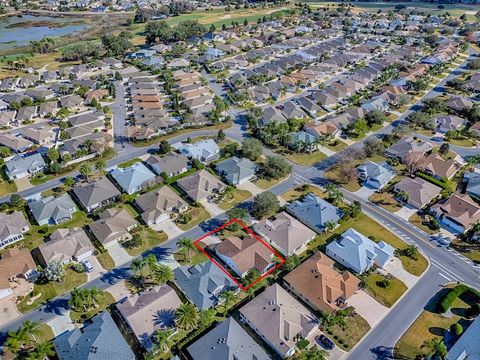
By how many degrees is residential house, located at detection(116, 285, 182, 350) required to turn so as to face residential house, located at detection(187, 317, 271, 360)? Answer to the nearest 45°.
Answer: approximately 180°

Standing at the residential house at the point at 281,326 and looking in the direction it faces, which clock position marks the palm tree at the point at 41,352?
The palm tree is roughly at 4 o'clock from the residential house.

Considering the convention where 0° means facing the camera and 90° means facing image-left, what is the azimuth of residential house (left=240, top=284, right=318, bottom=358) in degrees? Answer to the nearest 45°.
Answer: approximately 315°

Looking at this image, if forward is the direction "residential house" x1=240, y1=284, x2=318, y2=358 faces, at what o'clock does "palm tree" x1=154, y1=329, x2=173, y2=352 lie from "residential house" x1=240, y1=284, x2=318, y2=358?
The palm tree is roughly at 4 o'clock from the residential house.

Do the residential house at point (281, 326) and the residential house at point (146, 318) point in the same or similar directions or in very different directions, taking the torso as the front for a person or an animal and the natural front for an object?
very different directions

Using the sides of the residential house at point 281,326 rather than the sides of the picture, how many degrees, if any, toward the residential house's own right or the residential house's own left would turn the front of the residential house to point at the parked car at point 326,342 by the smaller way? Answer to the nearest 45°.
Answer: approximately 45° to the residential house's own left

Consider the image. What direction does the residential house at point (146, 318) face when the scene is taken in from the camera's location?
facing away from the viewer and to the left of the viewer
